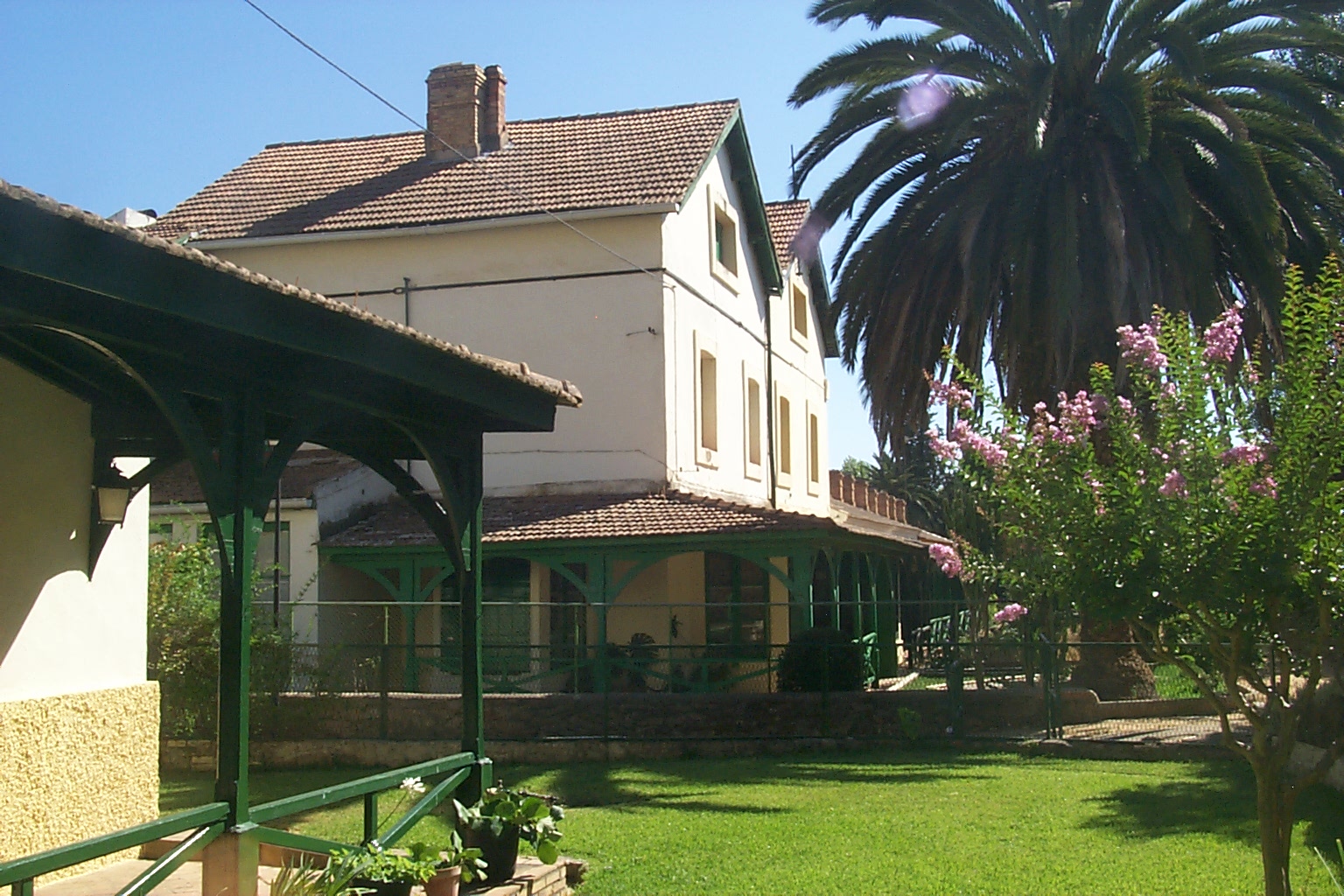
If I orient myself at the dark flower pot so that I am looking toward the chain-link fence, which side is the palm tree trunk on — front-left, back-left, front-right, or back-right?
front-right
